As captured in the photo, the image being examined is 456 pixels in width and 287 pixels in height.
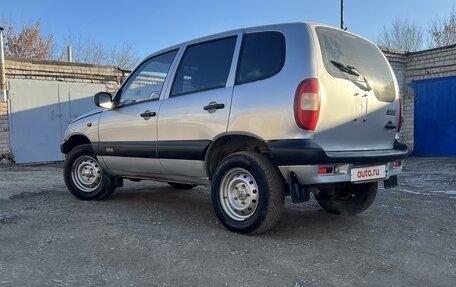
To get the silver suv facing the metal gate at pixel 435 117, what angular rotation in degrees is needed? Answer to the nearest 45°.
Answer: approximately 90° to its right

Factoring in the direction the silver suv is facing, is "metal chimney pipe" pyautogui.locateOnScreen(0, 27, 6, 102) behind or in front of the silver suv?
in front

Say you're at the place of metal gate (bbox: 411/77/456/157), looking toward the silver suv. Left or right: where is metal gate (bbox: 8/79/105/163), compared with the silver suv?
right

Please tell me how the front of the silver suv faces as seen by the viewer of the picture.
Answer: facing away from the viewer and to the left of the viewer
